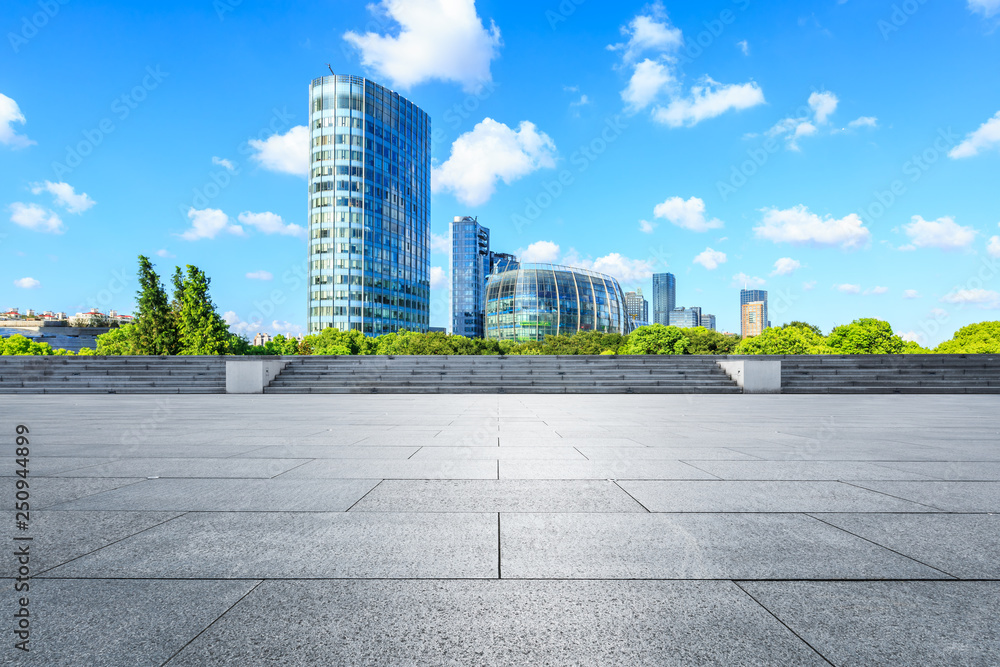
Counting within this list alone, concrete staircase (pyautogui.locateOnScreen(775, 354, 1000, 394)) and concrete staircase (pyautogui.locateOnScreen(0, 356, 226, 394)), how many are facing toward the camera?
2

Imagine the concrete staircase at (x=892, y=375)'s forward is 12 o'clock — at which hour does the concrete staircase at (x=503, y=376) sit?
the concrete staircase at (x=503, y=376) is roughly at 2 o'clock from the concrete staircase at (x=892, y=375).

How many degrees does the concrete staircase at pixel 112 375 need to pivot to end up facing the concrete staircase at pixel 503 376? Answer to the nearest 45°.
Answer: approximately 45° to its left

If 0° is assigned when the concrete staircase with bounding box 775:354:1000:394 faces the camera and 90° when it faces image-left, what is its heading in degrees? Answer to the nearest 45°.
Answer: approximately 0°

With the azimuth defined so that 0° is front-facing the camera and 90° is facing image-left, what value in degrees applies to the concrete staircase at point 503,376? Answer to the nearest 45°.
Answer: approximately 0°

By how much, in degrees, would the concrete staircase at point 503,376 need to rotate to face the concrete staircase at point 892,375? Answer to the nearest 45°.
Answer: approximately 90° to its left

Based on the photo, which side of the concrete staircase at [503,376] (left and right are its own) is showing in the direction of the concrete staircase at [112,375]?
right
